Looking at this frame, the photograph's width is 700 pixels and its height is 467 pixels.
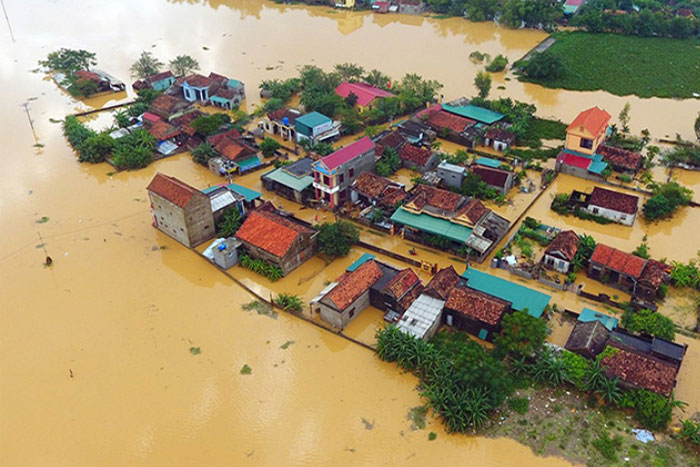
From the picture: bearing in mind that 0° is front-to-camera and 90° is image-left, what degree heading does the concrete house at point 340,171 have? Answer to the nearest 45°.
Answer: approximately 45°

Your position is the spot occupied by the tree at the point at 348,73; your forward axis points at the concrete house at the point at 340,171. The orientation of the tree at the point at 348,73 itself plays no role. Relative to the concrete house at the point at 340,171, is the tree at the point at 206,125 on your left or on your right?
right

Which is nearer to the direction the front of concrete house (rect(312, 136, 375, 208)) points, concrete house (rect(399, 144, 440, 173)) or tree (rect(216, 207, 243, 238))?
the tree

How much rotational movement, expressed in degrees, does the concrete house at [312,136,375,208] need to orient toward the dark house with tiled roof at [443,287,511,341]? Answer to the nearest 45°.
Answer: approximately 90° to its left

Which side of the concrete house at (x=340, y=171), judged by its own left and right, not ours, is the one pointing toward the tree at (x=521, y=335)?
left

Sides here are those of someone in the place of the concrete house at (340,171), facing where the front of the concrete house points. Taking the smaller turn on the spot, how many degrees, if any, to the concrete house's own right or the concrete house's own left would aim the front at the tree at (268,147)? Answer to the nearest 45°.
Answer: approximately 90° to the concrete house's own right

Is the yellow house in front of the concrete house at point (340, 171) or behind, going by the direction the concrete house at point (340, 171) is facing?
behind

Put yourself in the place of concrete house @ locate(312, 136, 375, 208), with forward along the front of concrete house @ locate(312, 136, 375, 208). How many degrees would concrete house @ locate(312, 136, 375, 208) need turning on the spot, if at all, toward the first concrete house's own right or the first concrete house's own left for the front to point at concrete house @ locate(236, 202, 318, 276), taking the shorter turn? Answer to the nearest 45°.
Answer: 0° — it already faces it

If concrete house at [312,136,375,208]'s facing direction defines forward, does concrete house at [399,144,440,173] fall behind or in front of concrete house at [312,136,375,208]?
behind

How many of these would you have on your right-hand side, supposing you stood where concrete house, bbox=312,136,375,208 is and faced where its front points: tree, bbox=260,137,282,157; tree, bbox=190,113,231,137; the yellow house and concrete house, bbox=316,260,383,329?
2

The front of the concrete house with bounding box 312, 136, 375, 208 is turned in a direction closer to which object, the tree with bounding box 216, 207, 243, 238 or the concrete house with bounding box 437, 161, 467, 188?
the tree
